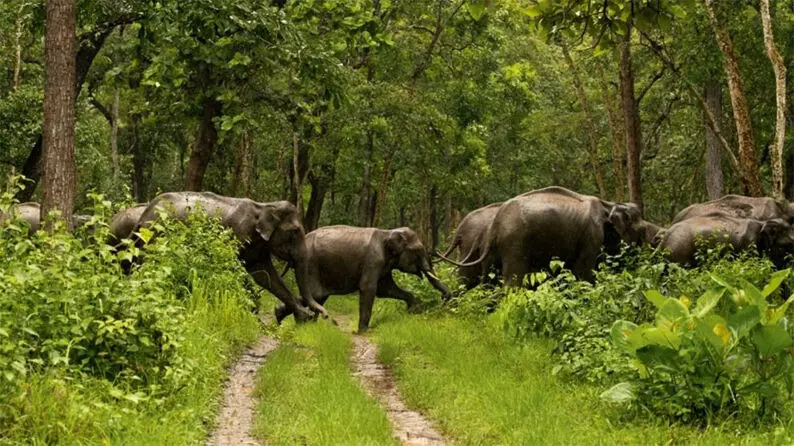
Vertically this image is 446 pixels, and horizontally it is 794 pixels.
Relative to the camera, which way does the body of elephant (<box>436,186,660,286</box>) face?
to the viewer's right

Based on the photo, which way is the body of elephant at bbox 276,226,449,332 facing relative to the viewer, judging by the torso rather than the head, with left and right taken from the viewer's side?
facing to the right of the viewer

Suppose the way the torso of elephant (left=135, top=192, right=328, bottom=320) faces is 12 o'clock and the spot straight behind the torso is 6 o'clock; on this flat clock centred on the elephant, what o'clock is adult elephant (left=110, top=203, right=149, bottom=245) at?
The adult elephant is roughly at 7 o'clock from the elephant.

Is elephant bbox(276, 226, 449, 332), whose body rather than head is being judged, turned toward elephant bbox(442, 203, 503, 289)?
yes

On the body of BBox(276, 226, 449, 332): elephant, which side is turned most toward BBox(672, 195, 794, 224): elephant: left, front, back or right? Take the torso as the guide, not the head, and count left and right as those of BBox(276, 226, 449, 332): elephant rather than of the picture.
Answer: front

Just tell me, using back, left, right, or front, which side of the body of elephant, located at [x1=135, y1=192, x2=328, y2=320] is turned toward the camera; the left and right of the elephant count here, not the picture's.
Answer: right

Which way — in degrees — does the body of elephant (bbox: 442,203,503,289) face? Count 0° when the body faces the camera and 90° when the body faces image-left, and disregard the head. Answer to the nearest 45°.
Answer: approximately 270°

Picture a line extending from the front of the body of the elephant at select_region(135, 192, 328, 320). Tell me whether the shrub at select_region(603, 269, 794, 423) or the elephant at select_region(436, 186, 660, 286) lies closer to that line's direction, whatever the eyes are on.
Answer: the elephant

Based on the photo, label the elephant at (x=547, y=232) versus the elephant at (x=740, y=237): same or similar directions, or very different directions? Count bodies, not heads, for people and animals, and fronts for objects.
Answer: same or similar directions

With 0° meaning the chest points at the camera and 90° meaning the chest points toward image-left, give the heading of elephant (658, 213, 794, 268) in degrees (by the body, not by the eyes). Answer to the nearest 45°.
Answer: approximately 270°

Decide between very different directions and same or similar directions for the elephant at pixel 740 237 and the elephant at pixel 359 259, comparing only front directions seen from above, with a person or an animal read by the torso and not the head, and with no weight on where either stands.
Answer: same or similar directions

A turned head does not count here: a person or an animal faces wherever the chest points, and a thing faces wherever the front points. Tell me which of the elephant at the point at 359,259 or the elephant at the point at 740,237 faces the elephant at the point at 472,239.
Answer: the elephant at the point at 359,259

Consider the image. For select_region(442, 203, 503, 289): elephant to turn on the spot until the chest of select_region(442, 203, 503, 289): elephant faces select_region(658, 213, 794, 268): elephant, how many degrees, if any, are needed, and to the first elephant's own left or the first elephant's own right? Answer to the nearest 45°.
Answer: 0° — it already faces it

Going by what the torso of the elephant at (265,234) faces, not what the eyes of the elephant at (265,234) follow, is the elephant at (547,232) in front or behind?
in front

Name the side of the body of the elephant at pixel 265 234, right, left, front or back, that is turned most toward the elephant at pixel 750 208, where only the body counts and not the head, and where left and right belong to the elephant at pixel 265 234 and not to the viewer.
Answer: front

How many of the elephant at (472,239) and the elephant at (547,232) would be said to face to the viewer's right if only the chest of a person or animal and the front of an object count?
2
